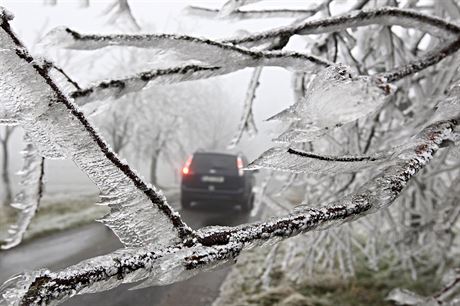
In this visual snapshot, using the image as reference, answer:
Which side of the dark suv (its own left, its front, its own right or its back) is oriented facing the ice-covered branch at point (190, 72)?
back

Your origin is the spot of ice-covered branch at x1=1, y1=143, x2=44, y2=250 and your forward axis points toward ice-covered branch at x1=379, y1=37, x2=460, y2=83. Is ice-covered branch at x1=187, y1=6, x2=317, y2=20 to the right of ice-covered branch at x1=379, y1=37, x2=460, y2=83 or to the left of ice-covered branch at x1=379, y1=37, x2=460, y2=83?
left

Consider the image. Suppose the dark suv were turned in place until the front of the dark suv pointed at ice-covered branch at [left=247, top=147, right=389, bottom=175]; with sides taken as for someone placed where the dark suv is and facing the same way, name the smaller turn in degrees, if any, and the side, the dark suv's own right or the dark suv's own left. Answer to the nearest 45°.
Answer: approximately 180°

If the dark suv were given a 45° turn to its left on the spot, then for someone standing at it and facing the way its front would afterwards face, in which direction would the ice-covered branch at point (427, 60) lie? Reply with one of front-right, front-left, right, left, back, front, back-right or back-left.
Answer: back-left

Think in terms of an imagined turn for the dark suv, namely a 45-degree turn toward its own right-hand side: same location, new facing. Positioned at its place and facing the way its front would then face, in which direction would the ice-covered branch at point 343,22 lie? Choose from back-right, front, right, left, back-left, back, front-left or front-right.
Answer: back-right

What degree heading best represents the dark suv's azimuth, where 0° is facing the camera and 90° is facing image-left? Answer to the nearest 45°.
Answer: approximately 180°

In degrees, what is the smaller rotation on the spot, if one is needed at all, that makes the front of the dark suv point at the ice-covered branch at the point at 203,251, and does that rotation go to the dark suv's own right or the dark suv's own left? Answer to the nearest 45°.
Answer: approximately 180°

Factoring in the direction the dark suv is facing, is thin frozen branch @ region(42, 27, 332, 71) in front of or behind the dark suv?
behind

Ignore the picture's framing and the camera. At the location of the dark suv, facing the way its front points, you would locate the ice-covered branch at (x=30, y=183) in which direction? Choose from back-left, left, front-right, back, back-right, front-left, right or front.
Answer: back

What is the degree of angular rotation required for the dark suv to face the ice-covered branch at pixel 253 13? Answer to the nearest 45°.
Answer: approximately 180°
